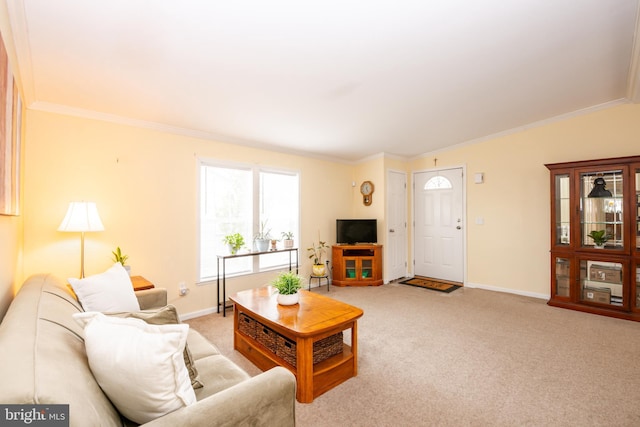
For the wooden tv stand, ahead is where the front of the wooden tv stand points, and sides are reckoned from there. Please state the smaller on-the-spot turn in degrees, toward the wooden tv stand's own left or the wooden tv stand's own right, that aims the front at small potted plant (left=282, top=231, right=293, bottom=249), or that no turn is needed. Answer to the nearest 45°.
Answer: approximately 45° to the wooden tv stand's own right

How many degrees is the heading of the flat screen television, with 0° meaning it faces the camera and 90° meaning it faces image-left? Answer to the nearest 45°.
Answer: approximately 0°

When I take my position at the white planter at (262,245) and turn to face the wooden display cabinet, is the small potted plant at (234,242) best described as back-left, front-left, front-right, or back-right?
back-right

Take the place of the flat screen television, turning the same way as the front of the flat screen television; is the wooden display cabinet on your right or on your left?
on your left

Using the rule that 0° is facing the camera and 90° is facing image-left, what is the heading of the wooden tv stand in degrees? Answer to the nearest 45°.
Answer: approximately 0°

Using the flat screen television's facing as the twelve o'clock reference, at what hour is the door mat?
The door mat is roughly at 9 o'clock from the flat screen television.

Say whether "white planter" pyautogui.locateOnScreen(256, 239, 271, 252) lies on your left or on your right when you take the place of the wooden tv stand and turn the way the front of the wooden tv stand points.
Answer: on your right

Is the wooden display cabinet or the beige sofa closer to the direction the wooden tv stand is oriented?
the beige sofa

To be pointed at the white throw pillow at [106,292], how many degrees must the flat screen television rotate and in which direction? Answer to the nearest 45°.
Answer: approximately 45° to its right
